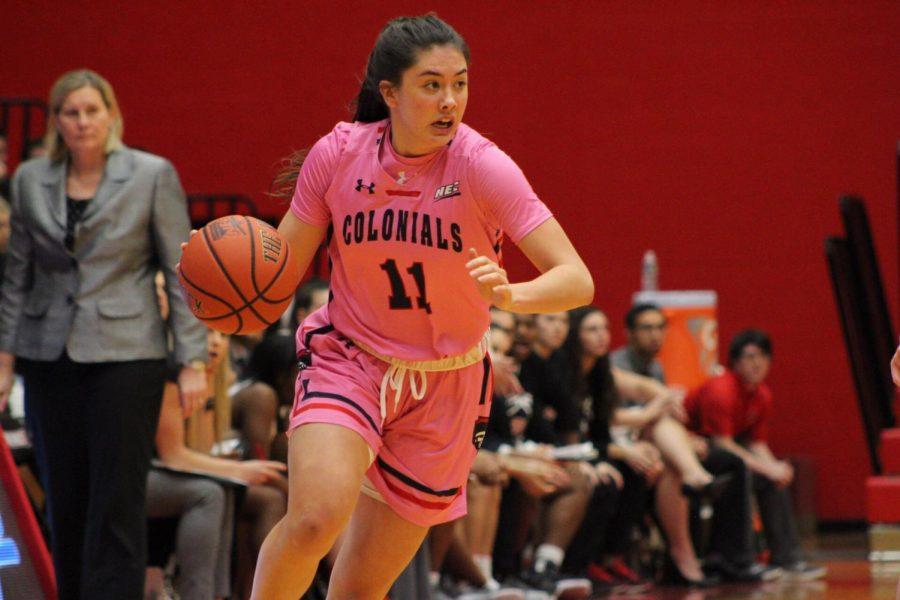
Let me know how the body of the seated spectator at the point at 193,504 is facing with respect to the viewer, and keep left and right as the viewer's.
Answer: facing to the right of the viewer

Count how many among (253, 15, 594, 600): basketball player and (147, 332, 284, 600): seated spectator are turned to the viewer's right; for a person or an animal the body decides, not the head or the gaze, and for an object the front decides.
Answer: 1

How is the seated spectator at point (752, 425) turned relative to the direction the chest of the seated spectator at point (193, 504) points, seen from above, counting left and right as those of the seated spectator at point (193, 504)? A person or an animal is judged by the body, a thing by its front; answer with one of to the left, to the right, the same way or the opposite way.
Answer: the same way

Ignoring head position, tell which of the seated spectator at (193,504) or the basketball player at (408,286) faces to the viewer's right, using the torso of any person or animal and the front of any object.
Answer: the seated spectator

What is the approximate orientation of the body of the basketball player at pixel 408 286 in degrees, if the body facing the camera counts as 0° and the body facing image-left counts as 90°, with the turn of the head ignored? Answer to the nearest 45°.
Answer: approximately 0°

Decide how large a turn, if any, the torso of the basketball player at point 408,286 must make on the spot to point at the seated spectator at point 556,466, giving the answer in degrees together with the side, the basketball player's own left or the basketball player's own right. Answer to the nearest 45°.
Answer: approximately 180°
